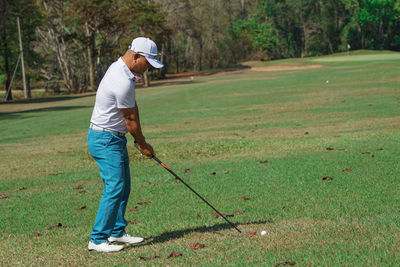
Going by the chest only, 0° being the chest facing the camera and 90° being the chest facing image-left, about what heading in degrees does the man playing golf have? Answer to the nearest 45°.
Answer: approximately 270°
